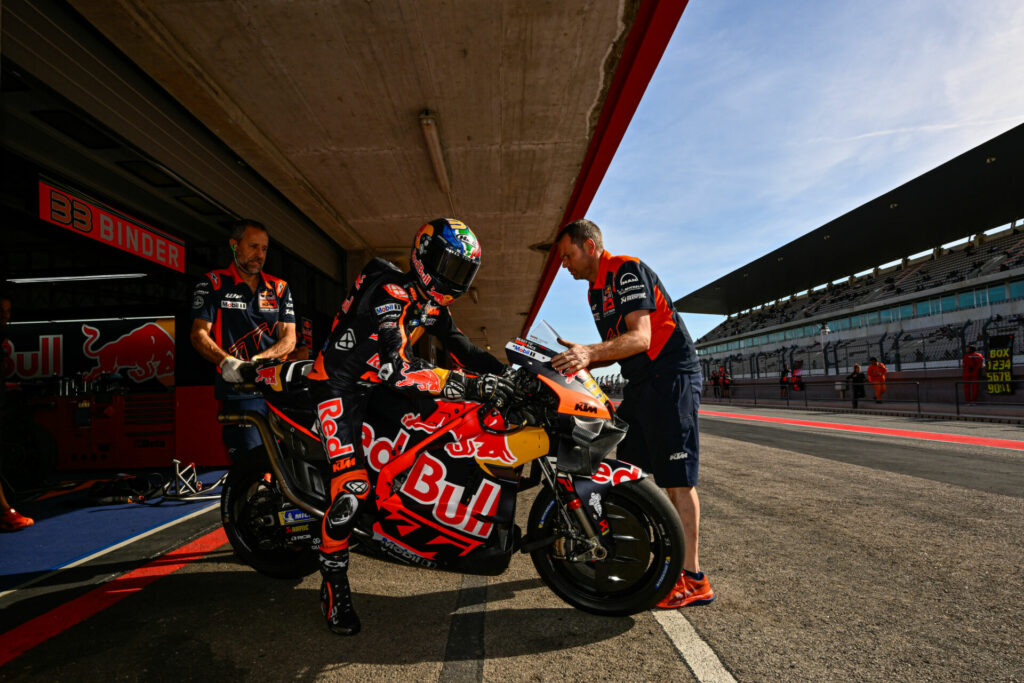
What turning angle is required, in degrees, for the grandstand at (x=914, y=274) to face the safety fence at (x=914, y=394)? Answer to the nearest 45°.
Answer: approximately 45° to its left

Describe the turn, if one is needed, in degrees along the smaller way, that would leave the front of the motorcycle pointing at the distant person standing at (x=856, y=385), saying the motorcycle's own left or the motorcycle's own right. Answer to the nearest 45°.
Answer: approximately 45° to the motorcycle's own left

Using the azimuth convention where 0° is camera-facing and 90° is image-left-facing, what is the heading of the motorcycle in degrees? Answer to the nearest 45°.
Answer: approximately 270°

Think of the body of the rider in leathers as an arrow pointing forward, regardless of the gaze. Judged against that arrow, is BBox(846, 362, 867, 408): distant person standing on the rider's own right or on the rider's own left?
on the rider's own left

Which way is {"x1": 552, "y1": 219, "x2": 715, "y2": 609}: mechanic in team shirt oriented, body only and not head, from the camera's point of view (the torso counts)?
to the viewer's left

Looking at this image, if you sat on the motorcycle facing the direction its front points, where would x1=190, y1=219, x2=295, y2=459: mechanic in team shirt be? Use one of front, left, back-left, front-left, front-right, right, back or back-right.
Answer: back-left

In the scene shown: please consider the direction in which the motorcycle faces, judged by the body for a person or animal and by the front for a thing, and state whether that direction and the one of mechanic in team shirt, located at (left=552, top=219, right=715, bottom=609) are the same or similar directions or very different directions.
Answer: very different directions

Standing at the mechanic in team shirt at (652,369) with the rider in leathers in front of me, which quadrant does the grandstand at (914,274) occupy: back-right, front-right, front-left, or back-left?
back-right

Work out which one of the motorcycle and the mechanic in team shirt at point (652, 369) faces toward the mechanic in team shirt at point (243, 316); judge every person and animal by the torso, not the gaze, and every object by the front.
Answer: the mechanic in team shirt at point (652, 369)

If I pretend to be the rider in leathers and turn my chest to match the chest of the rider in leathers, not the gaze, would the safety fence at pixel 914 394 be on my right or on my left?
on my left

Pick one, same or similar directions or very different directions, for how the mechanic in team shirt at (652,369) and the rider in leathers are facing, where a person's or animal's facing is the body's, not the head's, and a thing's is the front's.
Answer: very different directions

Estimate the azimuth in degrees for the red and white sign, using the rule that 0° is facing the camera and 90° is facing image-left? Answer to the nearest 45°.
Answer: approximately 315°
